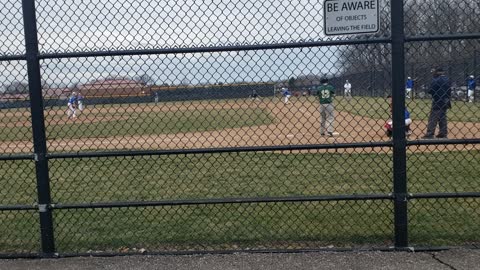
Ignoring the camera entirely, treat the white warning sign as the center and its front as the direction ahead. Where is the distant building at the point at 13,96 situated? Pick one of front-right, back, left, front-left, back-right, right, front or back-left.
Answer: right

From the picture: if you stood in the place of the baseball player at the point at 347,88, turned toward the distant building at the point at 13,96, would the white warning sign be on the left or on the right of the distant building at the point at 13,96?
left

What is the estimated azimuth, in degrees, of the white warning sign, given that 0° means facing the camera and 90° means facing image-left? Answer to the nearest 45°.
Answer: approximately 0°

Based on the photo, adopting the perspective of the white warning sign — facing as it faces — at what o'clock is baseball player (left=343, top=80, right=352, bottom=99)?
The baseball player is roughly at 6 o'clock from the white warning sign.

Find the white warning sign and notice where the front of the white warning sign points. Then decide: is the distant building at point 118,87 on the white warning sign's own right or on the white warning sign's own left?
on the white warning sign's own right

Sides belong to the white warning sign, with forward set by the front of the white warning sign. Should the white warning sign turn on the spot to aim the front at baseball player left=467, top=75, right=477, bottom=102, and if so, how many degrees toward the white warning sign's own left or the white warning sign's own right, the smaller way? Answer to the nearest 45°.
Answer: approximately 180°
